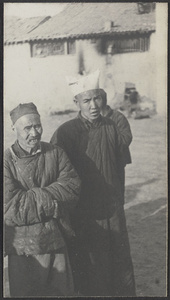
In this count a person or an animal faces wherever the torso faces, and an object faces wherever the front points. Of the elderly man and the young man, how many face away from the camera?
0

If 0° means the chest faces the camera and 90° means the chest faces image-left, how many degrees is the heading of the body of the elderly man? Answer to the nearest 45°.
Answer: approximately 0°
